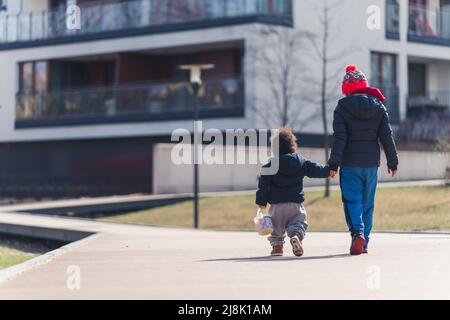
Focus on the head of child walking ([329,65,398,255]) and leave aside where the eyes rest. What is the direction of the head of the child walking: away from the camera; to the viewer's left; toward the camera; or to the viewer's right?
away from the camera

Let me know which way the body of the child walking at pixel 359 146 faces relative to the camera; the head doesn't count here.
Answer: away from the camera

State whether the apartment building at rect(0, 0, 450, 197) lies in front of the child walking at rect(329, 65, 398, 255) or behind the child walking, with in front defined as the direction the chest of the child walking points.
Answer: in front
